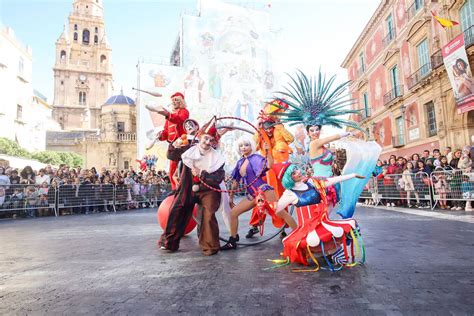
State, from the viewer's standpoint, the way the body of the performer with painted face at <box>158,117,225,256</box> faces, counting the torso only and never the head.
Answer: toward the camera

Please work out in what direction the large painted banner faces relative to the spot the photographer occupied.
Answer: facing the viewer

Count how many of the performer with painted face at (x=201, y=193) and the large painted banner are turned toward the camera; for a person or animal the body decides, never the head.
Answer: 2

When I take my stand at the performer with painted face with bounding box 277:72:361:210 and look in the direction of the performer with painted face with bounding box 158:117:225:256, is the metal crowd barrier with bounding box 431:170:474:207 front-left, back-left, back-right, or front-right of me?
back-right

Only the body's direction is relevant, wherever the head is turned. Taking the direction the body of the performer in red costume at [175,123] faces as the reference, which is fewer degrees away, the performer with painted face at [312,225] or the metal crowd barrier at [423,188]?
the performer with painted face

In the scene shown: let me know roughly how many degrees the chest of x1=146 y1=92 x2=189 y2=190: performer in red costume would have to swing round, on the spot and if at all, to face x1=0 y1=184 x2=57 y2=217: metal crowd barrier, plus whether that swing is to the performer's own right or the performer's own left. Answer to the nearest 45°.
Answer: approximately 90° to the performer's own right

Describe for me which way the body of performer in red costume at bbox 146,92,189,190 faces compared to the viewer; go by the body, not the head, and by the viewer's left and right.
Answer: facing the viewer and to the left of the viewer

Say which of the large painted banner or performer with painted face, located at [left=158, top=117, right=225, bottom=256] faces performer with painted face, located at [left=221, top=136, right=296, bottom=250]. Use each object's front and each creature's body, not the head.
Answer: the large painted banner

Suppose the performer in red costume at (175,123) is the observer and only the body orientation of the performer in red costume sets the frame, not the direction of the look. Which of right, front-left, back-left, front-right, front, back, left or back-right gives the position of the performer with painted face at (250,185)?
left

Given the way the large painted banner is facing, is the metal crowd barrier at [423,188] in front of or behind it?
in front

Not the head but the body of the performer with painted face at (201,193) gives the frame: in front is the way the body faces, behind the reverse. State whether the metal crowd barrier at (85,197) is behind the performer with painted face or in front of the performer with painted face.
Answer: behind

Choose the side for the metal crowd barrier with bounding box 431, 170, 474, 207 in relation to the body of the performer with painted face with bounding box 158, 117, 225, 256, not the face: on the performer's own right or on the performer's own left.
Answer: on the performer's own left
